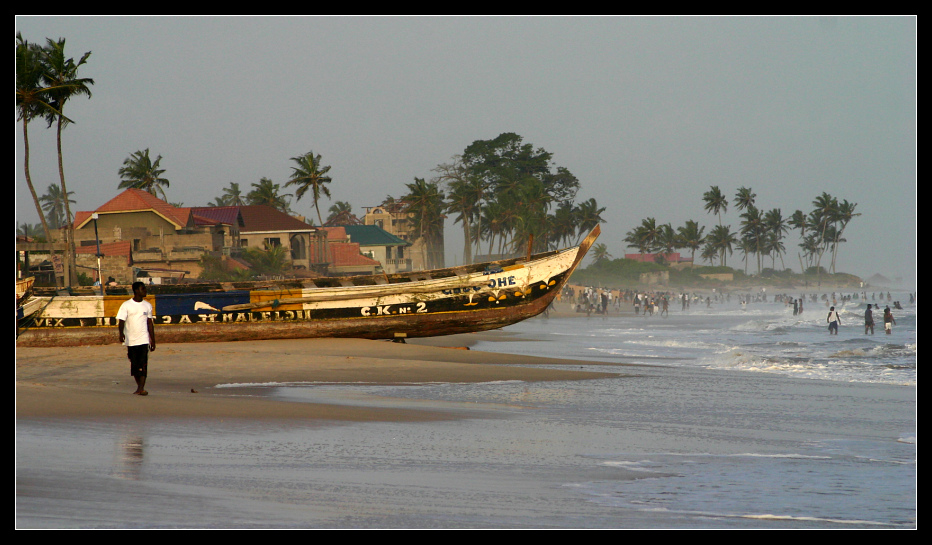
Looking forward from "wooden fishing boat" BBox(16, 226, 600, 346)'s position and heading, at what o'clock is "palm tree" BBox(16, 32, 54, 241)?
The palm tree is roughly at 8 o'clock from the wooden fishing boat.

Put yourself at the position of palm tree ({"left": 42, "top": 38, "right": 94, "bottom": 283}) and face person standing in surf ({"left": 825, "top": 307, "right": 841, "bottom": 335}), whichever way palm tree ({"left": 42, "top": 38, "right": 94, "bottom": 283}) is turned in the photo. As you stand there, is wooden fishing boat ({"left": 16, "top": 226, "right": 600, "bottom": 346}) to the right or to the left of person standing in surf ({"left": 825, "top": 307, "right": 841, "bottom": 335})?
right

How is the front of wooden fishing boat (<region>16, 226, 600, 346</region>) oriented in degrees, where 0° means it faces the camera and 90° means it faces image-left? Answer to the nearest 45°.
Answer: approximately 270°

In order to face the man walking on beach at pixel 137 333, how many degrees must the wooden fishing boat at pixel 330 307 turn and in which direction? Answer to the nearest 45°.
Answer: approximately 90° to its right

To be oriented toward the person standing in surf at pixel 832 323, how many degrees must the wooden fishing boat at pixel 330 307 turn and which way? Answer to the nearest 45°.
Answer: approximately 45° to its left

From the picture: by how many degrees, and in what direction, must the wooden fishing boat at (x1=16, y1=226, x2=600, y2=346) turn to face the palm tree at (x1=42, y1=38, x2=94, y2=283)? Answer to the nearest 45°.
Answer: approximately 135° to its left

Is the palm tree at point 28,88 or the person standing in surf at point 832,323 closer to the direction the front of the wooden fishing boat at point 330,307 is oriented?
the person standing in surf
